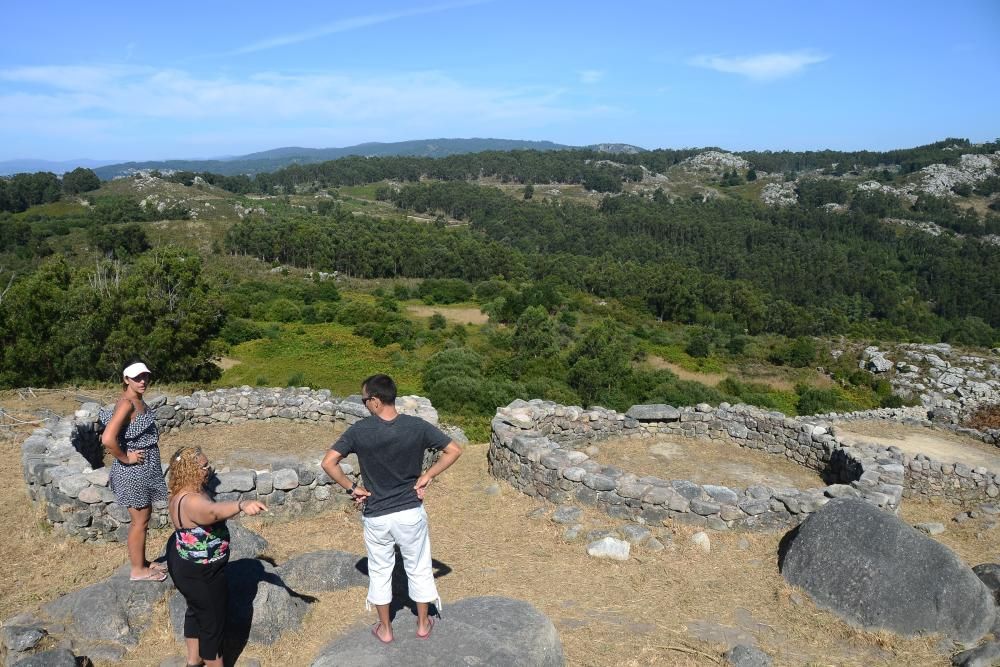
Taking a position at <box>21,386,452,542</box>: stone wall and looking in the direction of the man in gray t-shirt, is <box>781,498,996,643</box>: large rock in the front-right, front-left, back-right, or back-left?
front-left

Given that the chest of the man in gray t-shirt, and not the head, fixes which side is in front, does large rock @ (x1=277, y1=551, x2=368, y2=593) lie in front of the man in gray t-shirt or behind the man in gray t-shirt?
in front

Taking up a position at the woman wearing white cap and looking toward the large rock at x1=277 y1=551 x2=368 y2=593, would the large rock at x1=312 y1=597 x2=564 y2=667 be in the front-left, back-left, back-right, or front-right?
front-right
